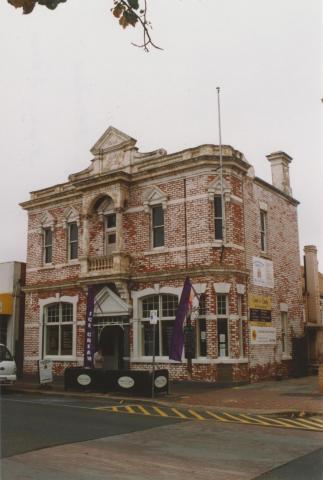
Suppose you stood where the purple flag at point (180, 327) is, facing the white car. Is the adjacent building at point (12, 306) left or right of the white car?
right

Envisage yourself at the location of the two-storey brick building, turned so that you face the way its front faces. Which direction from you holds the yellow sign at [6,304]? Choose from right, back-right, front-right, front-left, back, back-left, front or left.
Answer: right

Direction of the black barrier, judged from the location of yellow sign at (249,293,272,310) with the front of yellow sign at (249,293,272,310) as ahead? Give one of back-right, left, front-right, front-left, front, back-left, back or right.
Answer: right

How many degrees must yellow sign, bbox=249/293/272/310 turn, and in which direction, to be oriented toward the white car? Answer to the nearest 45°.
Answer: approximately 135° to its right

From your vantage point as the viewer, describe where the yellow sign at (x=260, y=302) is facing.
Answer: facing the viewer and to the right of the viewer

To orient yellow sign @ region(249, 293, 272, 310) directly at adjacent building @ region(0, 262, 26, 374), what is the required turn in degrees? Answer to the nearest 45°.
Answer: approximately 135° to its right

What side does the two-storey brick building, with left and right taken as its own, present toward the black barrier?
front

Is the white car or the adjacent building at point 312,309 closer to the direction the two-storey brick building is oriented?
the white car
